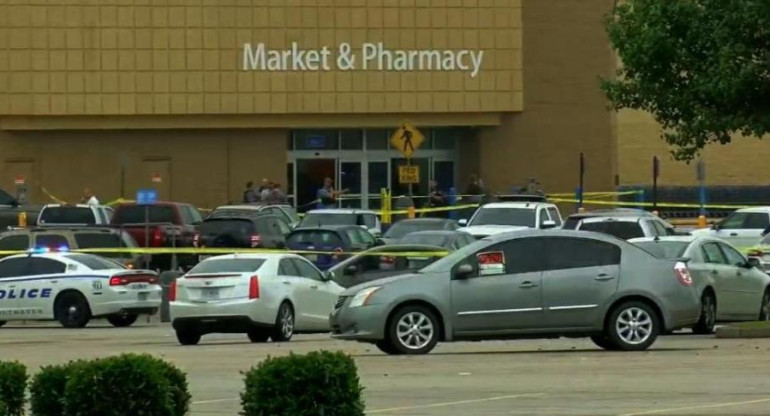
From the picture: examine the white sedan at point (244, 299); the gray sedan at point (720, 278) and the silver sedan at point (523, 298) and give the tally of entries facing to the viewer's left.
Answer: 1

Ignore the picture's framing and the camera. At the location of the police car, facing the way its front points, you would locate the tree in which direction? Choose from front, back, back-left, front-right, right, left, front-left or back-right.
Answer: back

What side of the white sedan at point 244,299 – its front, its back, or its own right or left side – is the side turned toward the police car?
left

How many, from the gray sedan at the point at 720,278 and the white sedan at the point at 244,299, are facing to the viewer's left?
0

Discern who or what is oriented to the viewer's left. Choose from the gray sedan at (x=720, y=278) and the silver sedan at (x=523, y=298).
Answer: the silver sedan

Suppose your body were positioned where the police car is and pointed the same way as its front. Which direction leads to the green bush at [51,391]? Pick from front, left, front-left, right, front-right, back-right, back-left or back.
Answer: back-left

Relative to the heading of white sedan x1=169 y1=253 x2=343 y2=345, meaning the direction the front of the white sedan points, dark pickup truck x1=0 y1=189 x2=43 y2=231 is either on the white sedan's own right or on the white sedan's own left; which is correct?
on the white sedan's own left

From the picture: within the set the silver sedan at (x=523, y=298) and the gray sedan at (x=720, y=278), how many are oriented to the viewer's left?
1

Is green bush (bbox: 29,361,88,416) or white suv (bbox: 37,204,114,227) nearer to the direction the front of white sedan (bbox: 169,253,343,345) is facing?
the white suv

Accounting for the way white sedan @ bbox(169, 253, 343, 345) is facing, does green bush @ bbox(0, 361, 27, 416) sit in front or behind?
behind

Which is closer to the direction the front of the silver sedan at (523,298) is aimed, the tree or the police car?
the police car

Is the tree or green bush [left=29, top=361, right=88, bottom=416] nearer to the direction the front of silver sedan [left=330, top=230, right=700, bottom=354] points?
the green bush

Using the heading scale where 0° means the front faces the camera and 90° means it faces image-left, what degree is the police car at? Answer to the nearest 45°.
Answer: approximately 135°

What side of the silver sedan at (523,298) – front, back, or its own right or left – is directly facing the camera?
left
